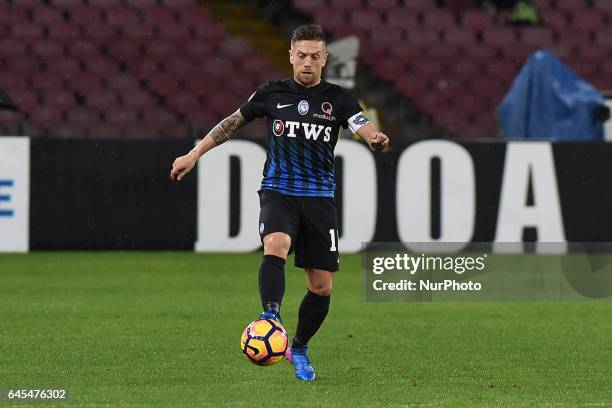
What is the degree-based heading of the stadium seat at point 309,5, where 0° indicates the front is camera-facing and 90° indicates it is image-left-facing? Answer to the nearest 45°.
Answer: approximately 0°

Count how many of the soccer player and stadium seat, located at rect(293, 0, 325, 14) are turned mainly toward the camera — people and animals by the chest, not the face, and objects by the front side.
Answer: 2

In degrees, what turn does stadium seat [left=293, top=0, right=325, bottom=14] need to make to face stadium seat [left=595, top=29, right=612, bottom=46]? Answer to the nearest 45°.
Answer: approximately 90° to its left

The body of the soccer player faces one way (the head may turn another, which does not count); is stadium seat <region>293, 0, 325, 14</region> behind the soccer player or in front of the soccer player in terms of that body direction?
behind

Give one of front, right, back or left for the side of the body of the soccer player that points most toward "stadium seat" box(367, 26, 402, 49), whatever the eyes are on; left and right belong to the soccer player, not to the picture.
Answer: back
